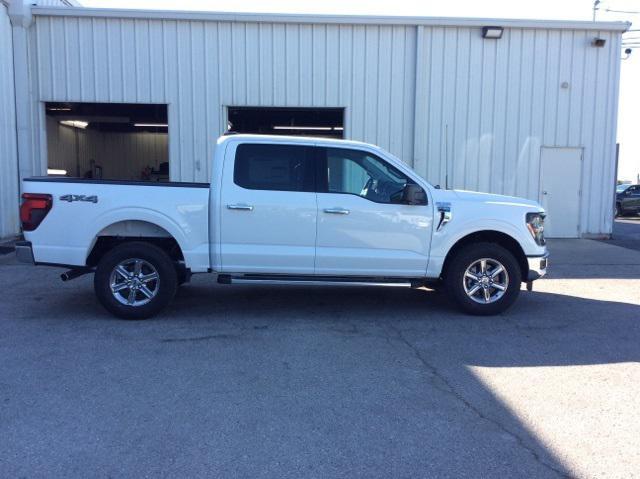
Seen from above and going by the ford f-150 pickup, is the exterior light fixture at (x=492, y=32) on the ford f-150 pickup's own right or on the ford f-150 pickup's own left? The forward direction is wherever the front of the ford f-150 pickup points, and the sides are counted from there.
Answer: on the ford f-150 pickup's own left

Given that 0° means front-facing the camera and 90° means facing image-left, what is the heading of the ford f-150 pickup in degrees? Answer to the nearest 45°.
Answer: approximately 270°

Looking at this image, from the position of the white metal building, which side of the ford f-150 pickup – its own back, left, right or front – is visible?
left

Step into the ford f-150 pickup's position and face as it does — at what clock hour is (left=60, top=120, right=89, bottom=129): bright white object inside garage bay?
The bright white object inside garage bay is roughly at 8 o'clock from the ford f-150 pickup.
